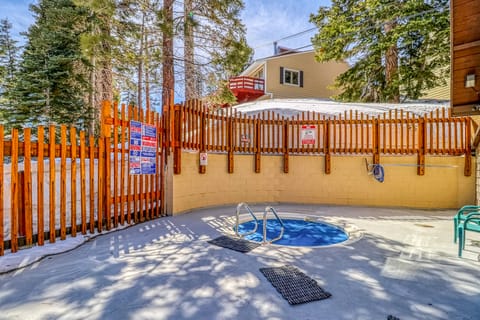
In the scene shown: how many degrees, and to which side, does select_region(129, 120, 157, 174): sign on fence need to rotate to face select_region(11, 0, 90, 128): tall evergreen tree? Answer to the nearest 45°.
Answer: approximately 180°

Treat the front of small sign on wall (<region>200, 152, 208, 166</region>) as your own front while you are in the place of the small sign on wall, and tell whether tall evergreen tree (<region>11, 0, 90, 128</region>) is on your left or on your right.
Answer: on your right

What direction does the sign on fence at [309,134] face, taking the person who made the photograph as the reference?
facing the viewer

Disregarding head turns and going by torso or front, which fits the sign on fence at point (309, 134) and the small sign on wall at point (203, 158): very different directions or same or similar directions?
same or similar directions

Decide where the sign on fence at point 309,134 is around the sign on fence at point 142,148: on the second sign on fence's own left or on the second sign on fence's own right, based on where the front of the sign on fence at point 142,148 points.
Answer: on the second sign on fence's own left

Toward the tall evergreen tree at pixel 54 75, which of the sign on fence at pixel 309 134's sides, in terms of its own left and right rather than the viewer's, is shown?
right

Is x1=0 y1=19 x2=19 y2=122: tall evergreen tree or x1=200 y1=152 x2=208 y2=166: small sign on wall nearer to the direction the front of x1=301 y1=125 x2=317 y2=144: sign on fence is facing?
the small sign on wall

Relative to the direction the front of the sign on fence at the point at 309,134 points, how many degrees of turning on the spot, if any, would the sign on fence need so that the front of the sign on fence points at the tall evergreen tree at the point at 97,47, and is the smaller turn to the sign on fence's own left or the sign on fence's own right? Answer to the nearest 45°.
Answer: approximately 90° to the sign on fence's own right

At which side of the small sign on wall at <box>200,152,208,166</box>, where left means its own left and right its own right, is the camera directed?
front

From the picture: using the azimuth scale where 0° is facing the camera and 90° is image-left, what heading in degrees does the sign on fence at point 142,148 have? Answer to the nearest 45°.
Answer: approximately 315°

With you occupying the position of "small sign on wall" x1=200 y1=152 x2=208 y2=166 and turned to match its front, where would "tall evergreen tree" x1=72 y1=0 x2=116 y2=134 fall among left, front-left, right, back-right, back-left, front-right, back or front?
back-right
